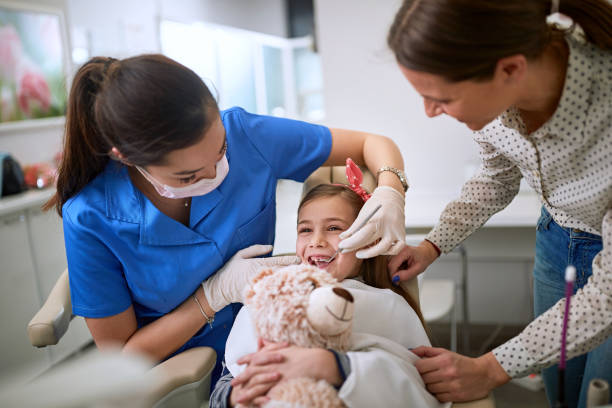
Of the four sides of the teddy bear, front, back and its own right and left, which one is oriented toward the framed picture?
back

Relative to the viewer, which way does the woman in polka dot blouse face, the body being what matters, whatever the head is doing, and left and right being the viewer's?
facing the viewer and to the left of the viewer

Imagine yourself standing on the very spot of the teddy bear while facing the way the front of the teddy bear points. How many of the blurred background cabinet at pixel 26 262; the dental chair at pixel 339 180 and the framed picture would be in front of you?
0

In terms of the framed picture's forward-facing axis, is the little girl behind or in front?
in front

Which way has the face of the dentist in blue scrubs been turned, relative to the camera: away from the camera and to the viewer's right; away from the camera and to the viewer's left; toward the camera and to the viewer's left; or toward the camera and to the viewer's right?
toward the camera and to the viewer's right

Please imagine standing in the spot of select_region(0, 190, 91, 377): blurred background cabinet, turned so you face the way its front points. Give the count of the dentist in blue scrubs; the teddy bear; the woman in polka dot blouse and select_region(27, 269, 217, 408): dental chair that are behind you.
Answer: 0

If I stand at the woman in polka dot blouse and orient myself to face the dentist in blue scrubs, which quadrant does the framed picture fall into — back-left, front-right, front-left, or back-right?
front-right

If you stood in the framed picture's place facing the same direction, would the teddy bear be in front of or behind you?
in front

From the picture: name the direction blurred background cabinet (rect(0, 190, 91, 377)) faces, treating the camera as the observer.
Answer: facing the viewer and to the right of the viewer
